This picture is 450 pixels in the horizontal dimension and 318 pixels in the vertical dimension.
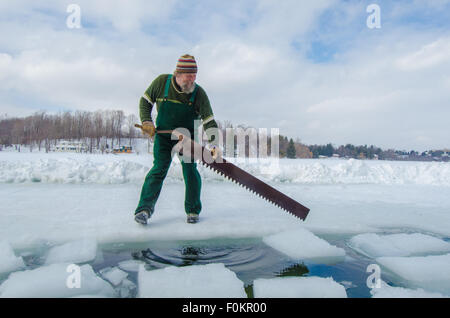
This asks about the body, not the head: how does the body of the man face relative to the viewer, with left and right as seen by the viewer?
facing the viewer

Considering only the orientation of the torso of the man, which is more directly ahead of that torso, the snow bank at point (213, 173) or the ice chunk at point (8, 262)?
the ice chunk

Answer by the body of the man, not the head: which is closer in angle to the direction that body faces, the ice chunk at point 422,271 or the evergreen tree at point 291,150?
the ice chunk

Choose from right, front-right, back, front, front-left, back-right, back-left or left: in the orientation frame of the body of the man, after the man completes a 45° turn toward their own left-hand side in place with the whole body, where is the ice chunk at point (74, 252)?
right

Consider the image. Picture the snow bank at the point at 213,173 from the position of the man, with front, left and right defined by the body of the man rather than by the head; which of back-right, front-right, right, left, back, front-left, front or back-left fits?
back

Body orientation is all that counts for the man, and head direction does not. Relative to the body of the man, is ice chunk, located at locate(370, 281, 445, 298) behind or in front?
in front

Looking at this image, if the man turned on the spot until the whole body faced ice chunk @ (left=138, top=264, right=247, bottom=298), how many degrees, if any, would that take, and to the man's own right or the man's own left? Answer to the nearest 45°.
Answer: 0° — they already face it

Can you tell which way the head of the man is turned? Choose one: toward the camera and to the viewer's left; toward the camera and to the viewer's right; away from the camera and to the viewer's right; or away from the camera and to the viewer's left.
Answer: toward the camera and to the viewer's right

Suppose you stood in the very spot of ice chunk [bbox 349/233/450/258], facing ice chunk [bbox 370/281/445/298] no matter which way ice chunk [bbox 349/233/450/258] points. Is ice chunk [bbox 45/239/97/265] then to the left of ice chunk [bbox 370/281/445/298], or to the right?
right

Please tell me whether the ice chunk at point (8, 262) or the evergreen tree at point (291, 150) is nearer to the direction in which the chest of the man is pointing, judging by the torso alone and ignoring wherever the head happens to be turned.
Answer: the ice chunk

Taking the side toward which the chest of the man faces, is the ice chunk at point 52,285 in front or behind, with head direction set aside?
in front

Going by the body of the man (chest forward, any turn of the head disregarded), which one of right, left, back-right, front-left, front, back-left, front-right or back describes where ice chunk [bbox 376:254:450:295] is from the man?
front-left

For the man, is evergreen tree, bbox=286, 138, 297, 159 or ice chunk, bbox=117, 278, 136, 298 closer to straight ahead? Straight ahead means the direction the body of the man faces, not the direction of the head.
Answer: the ice chunk

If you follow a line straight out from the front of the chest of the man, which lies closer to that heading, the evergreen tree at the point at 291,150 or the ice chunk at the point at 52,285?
the ice chunk
